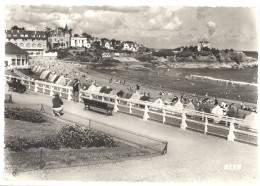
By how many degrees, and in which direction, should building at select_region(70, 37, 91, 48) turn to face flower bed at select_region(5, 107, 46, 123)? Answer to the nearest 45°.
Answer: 0° — it already faces it

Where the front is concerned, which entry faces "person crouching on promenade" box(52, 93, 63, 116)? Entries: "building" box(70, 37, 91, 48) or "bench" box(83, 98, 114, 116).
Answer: the building

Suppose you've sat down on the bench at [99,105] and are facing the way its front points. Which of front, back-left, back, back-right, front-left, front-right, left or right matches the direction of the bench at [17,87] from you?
left

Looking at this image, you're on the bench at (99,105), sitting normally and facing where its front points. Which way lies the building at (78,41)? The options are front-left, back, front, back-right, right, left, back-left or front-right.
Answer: front-left

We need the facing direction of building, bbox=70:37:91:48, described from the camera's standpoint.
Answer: facing the viewer

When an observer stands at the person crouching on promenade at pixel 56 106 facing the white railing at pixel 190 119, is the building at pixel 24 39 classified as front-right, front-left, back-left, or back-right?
back-left

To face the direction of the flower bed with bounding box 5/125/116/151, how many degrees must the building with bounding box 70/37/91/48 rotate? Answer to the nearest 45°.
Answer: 0° — it already faces it

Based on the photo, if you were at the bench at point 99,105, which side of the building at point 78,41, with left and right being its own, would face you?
front
